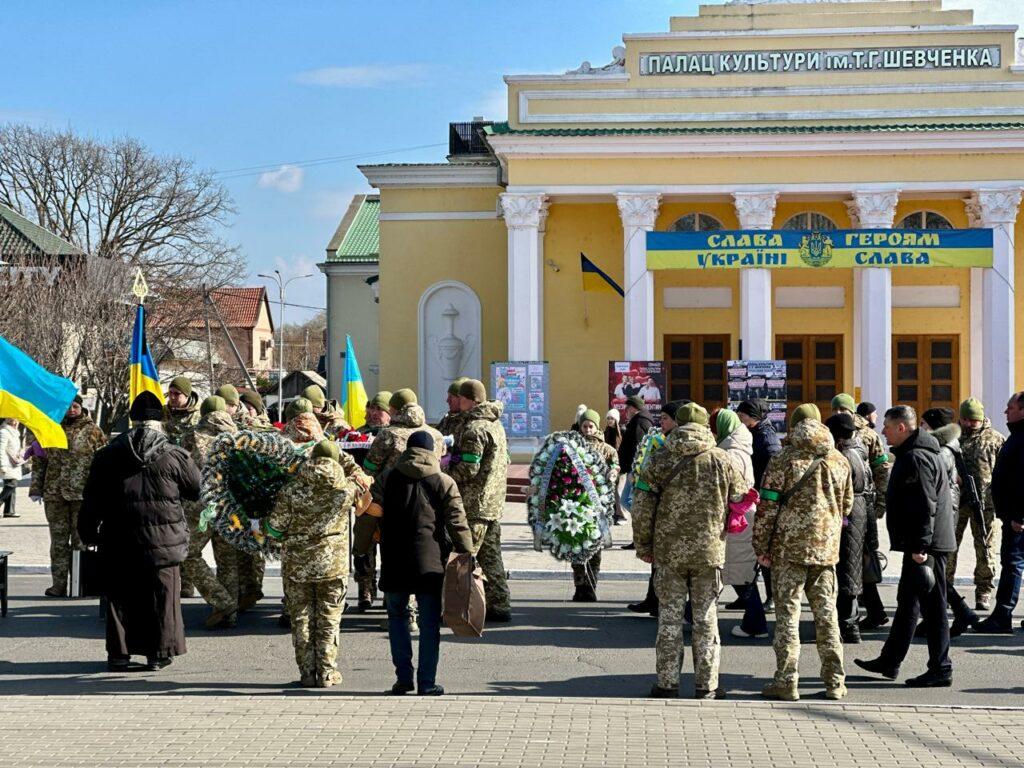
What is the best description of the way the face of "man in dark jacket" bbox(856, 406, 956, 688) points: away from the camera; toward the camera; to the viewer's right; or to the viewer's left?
to the viewer's left

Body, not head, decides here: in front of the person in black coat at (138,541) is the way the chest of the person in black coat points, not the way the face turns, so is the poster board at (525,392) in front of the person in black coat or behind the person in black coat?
in front

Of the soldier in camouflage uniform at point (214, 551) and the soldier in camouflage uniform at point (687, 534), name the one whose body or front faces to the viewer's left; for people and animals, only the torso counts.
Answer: the soldier in camouflage uniform at point (214, 551)

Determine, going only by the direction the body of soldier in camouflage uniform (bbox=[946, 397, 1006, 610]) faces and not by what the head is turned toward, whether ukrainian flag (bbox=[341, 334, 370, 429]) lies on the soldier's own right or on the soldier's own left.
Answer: on the soldier's own right

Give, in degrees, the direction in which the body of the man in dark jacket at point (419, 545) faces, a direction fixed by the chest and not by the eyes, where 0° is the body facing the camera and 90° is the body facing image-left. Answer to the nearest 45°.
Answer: approximately 180°

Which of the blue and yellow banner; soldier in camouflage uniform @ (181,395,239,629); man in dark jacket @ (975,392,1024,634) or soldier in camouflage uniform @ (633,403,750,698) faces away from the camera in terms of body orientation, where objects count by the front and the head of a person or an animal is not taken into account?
soldier in camouflage uniform @ (633,403,750,698)

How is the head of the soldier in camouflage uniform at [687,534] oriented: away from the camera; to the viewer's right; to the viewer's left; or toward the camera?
away from the camera

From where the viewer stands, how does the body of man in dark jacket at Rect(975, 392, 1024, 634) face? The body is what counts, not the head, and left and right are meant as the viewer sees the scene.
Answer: facing to the left of the viewer

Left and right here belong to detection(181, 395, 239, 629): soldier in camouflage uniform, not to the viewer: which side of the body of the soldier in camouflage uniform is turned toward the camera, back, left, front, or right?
left

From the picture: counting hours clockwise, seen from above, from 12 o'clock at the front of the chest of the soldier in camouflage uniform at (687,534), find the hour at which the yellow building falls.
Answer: The yellow building is roughly at 12 o'clock from the soldier in camouflage uniform.

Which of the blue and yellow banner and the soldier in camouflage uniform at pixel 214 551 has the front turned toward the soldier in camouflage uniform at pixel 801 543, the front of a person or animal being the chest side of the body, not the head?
the blue and yellow banner

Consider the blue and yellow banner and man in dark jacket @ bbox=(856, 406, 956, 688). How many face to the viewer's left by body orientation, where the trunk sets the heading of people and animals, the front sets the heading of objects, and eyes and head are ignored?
1

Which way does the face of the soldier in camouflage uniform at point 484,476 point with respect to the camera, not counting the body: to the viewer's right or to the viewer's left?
to the viewer's left
